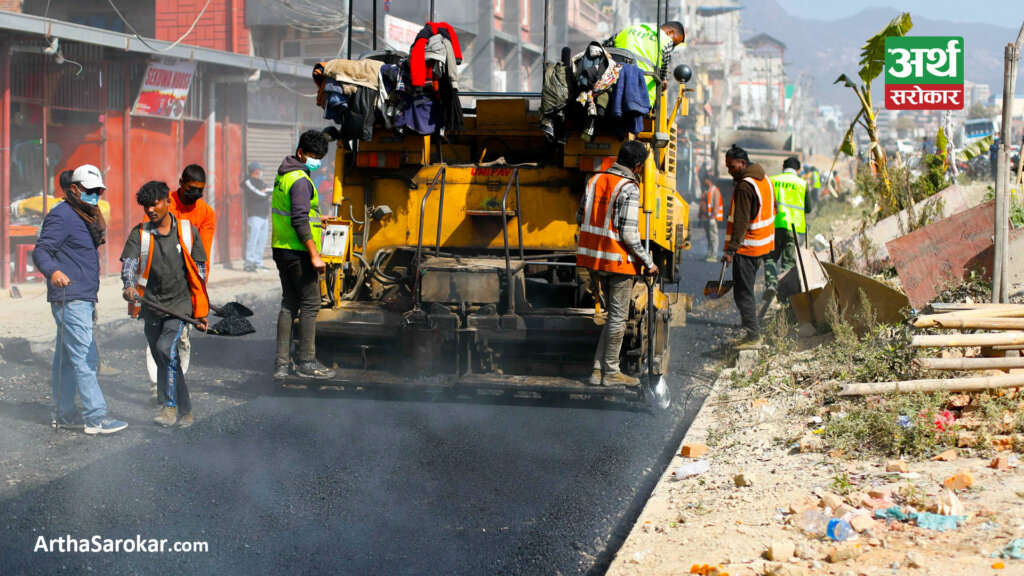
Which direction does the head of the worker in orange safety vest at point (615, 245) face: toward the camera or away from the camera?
away from the camera

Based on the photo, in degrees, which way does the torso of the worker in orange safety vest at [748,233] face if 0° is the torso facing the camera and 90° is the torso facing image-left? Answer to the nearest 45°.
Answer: approximately 90°

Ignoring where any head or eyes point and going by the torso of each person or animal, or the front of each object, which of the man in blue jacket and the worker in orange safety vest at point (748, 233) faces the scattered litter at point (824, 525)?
the man in blue jacket

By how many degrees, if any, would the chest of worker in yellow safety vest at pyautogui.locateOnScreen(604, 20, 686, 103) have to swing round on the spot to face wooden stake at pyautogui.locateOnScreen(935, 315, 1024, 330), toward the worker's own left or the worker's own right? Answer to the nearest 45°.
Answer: approximately 45° to the worker's own right

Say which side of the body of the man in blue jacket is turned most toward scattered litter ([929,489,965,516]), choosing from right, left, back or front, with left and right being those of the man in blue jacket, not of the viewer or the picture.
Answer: front

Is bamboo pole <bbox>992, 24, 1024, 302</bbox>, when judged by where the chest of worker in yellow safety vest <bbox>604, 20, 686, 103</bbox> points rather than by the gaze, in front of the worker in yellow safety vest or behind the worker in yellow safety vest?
in front

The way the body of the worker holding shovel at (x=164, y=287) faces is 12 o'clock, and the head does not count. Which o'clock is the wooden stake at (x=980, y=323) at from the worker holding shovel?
The wooden stake is roughly at 10 o'clock from the worker holding shovel.

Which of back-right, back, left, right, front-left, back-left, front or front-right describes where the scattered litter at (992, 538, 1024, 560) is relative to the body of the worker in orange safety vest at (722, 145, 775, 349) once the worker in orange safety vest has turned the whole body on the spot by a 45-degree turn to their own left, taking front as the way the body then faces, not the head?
front-left

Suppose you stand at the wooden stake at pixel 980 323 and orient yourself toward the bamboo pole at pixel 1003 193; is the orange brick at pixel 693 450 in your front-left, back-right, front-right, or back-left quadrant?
back-left

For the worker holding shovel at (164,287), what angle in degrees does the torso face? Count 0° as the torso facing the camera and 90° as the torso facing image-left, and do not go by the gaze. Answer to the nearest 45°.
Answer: approximately 0°

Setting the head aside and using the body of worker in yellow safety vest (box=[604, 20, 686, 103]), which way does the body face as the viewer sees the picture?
to the viewer's right

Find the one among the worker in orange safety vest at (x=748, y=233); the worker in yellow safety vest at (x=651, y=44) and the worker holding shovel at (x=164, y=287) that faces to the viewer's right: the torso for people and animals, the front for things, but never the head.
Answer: the worker in yellow safety vest

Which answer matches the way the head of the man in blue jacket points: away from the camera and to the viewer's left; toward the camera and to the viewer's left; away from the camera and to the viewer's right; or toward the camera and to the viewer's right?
toward the camera and to the viewer's right

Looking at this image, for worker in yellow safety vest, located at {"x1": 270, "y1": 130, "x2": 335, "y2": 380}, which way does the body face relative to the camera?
to the viewer's right
